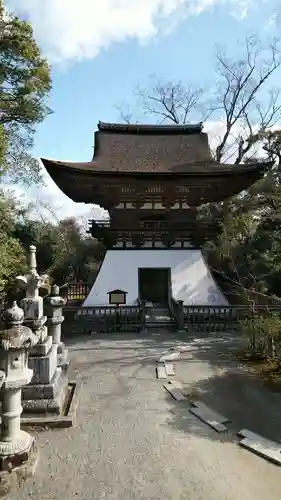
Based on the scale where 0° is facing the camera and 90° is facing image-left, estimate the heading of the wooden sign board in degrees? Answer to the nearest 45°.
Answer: approximately 0°

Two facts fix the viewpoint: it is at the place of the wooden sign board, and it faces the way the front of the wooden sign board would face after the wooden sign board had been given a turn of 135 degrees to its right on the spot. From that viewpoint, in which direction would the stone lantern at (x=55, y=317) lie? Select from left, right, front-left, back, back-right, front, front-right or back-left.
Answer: back-left

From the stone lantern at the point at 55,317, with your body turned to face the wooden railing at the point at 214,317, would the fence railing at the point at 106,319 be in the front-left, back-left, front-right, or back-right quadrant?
front-left

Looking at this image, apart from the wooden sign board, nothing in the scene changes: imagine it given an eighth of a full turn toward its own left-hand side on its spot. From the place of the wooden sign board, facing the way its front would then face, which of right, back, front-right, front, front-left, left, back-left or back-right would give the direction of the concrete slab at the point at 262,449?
front-right

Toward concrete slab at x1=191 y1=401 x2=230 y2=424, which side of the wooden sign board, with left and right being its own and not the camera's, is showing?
front

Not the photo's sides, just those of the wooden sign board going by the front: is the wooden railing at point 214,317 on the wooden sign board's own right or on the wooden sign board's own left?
on the wooden sign board's own left

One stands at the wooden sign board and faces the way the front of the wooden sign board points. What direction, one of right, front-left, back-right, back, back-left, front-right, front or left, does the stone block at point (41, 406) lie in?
front

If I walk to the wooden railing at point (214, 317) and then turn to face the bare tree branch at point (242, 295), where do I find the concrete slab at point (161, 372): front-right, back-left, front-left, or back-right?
back-right

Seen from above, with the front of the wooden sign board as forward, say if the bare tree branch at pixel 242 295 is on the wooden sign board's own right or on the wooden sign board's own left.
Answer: on the wooden sign board's own left

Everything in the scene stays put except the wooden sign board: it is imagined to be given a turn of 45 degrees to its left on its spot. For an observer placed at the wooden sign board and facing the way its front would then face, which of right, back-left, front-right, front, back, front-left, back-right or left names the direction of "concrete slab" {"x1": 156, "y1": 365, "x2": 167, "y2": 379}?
front-right

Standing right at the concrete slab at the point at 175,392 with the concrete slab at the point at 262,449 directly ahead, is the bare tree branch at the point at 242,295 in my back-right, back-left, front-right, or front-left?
back-left

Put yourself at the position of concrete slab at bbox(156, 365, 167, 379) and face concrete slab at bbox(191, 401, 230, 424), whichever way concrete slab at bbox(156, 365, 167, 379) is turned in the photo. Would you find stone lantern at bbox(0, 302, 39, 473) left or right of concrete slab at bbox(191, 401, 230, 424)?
right

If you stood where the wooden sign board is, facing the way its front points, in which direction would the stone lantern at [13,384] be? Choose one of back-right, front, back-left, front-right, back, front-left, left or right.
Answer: front

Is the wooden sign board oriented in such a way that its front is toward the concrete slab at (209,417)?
yes

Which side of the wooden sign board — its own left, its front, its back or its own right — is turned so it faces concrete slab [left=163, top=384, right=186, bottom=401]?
front
